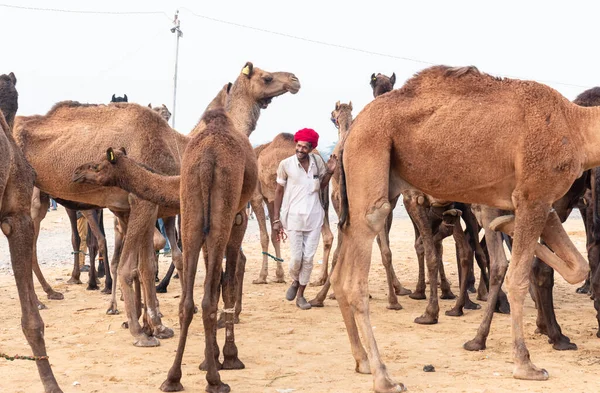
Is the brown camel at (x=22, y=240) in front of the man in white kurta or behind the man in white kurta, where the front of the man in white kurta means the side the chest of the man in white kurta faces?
in front

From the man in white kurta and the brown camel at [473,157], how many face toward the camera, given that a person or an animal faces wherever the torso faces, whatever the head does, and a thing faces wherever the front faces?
1

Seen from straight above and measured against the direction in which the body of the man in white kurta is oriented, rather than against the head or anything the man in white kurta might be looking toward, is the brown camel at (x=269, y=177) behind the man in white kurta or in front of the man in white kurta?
behind

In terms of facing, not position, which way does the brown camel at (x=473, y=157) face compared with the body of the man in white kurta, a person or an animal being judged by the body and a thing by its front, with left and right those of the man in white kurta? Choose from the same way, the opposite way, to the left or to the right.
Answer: to the left

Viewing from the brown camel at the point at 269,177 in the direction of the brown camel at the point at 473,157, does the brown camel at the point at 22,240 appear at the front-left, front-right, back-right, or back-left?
front-right

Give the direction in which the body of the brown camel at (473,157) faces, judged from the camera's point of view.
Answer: to the viewer's right

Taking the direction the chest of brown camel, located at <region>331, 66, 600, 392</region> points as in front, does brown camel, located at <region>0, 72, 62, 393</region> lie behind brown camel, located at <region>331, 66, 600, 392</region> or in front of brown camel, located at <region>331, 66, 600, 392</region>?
behind

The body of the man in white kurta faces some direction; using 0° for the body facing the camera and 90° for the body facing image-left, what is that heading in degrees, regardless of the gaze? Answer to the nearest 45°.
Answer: approximately 0°
